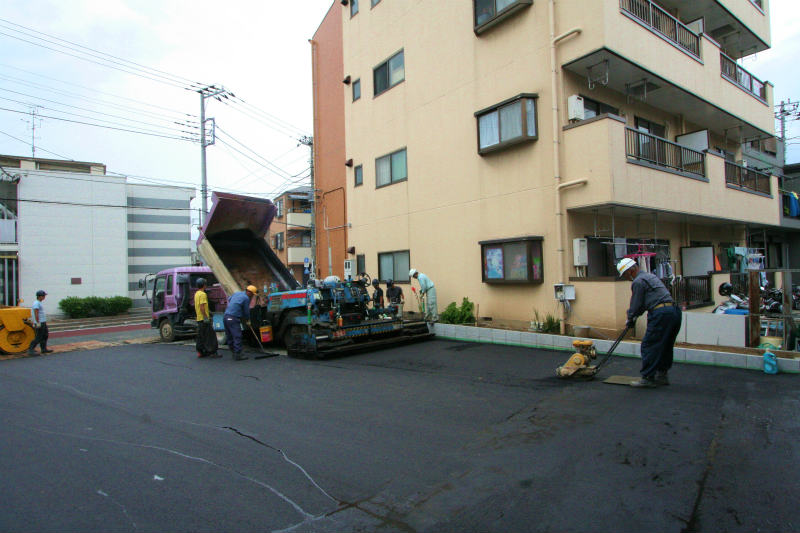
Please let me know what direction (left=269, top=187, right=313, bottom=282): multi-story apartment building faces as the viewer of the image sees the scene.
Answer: facing the viewer and to the right of the viewer

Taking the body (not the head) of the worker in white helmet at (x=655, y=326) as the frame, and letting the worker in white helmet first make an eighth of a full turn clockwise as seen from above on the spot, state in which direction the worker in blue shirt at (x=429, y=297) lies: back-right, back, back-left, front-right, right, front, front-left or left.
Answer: front

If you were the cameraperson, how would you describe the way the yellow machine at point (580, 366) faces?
facing to the left of the viewer

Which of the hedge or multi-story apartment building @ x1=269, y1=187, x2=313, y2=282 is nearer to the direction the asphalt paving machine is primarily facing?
the hedge

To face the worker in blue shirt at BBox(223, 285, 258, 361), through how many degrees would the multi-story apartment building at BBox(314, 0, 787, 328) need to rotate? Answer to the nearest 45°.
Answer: approximately 90° to its right

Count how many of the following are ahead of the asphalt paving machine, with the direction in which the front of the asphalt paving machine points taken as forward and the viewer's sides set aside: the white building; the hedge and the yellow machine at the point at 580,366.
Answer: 2

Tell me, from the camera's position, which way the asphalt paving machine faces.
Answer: facing away from the viewer and to the left of the viewer

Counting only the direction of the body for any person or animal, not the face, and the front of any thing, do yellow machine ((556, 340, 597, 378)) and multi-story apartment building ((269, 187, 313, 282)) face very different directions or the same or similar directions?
very different directions

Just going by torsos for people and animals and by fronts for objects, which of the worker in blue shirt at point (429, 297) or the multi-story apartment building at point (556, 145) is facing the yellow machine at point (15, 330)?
the worker in blue shirt

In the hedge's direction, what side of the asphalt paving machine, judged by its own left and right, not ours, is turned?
front

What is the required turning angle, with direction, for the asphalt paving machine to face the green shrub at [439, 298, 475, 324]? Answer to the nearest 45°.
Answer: approximately 135° to its right

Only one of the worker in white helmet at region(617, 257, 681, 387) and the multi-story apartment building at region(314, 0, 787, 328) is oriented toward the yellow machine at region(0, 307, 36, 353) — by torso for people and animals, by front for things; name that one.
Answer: the worker in white helmet

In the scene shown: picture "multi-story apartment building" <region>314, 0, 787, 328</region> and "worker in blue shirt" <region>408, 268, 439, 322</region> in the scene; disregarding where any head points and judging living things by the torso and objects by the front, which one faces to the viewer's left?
the worker in blue shirt

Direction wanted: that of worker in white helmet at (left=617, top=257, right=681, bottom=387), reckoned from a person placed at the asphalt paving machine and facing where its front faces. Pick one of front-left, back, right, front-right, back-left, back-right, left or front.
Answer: back

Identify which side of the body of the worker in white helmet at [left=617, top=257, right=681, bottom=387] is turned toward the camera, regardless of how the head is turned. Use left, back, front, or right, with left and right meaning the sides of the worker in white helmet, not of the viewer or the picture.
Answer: left
